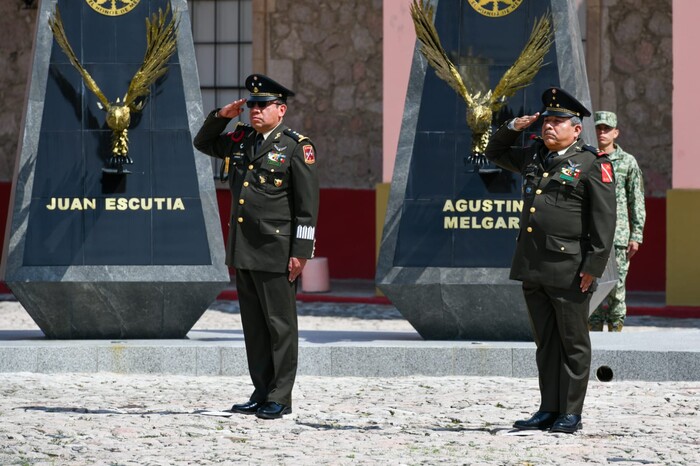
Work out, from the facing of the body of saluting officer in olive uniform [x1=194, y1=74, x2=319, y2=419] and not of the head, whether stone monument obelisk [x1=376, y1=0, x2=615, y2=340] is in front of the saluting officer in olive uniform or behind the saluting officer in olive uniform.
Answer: behind

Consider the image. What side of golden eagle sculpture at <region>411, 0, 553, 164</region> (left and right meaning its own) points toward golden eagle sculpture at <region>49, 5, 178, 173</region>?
right

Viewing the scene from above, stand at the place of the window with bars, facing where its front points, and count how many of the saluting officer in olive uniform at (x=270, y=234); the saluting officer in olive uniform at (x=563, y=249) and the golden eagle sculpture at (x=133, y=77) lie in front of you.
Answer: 3

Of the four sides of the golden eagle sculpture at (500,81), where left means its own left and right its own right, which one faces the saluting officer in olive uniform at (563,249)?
front

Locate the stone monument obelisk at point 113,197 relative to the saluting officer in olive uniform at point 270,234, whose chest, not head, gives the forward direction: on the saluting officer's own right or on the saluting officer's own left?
on the saluting officer's own right

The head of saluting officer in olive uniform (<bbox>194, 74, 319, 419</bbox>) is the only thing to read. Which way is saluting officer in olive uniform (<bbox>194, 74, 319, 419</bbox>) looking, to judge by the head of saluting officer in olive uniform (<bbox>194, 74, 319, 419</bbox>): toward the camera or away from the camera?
toward the camera

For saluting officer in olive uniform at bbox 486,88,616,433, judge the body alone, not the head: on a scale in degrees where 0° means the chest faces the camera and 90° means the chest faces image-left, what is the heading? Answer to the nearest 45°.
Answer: approximately 45°

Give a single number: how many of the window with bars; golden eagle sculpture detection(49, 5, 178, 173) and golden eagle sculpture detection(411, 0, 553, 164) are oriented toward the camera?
3

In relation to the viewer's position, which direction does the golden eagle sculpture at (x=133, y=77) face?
facing the viewer

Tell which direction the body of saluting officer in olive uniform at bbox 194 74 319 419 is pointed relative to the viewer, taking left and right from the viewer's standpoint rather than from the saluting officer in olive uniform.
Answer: facing the viewer and to the left of the viewer

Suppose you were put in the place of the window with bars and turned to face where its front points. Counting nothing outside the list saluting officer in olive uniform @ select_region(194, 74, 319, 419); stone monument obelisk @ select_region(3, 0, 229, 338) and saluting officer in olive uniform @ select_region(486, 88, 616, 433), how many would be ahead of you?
3

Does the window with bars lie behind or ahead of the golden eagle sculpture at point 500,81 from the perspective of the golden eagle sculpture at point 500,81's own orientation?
behind

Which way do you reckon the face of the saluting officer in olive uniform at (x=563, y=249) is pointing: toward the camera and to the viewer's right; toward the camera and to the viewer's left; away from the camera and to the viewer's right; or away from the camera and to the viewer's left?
toward the camera and to the viewer's left

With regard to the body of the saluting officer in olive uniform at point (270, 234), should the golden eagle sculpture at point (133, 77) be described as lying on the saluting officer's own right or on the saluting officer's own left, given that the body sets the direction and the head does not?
on the saluting officer's own right
